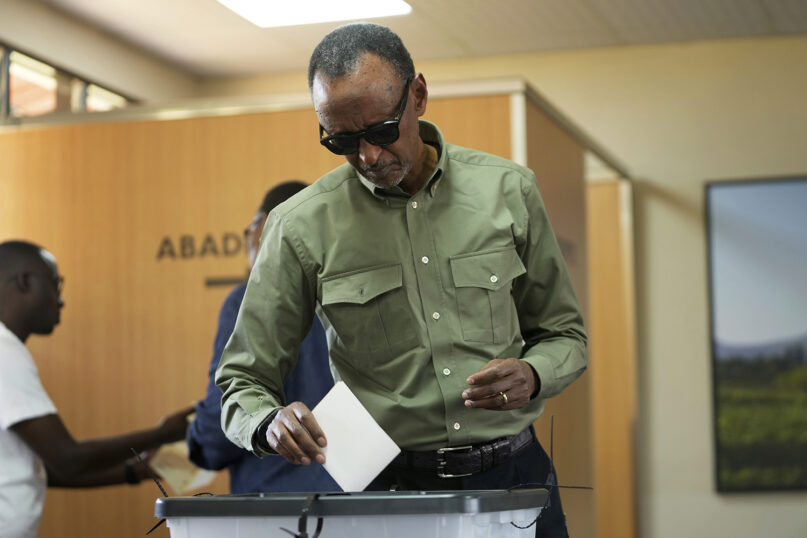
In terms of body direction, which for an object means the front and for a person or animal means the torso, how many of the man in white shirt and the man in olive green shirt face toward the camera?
1

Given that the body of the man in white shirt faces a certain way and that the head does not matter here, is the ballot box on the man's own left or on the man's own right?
on the man's own right

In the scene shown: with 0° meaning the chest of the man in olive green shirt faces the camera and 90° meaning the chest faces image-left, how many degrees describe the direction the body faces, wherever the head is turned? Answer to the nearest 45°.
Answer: approximately 0°

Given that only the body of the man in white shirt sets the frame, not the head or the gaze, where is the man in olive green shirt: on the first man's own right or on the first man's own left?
on the first man's own right

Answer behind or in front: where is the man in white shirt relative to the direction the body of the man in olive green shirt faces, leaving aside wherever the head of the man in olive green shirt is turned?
behind

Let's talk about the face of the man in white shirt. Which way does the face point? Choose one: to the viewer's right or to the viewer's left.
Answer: to the viewer's right

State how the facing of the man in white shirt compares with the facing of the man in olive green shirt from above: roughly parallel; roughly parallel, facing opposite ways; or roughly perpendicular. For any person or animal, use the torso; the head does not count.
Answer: roughly perpendicular

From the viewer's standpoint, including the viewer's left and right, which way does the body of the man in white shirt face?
facing to the right of the viewer
